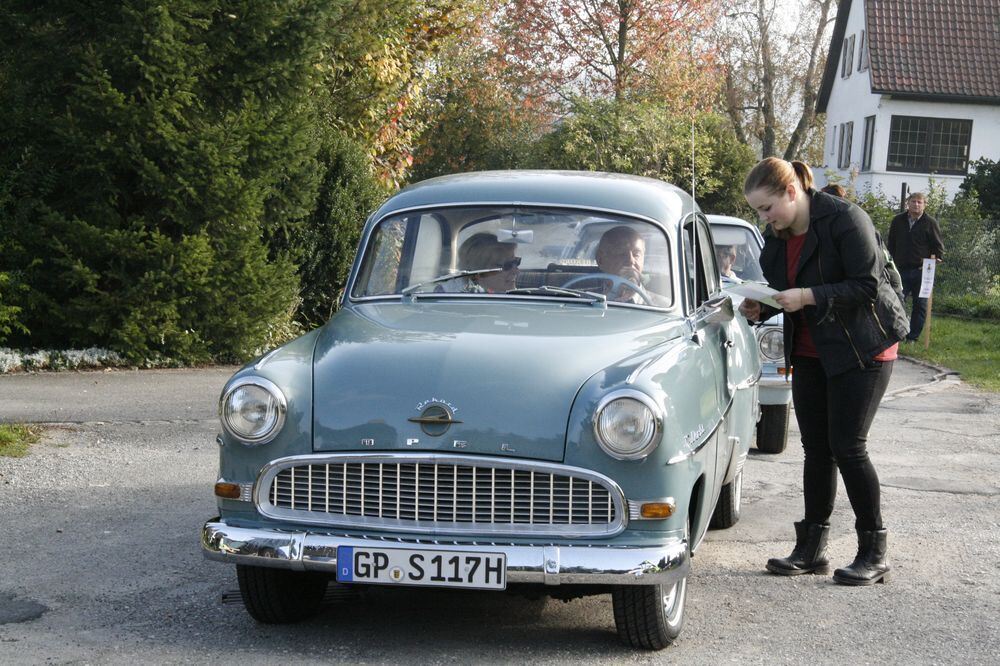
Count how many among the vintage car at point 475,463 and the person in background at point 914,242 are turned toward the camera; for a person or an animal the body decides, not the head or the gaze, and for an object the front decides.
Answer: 2

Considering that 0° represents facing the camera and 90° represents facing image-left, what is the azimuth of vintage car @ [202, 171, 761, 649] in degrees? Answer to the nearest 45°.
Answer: approximately 0°

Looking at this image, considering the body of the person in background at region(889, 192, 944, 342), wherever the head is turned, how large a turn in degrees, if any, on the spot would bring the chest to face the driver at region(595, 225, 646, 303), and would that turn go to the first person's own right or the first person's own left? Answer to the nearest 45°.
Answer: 0° — they already face them

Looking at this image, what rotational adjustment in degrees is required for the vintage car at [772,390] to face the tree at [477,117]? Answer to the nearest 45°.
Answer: approximately 180°

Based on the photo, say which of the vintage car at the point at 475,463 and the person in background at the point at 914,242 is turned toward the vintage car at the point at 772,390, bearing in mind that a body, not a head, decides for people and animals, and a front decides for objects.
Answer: the person in background

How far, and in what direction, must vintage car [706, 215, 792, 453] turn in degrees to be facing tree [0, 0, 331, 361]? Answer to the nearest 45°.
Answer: approximately 90° to its right

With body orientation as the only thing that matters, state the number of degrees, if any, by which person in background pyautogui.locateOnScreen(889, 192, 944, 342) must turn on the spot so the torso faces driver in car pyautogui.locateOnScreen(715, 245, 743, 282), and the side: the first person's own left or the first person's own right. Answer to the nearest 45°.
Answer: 0° — they already face them

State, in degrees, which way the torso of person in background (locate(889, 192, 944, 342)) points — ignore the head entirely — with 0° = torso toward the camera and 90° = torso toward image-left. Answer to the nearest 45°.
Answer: approximately 0°

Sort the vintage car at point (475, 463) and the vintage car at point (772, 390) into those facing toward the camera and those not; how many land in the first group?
2
